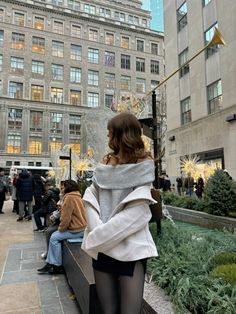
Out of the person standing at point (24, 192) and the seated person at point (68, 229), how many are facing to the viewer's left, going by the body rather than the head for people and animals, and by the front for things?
1

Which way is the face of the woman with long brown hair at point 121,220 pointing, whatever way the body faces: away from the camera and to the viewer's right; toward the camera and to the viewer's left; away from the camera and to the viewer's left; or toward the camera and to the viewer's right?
away from the camera and to the viewer's left

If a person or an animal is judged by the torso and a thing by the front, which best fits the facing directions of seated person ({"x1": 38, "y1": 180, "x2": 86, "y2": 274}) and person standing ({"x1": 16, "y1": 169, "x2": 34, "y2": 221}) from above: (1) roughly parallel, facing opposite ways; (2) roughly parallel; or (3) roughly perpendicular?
roughly perpendicular

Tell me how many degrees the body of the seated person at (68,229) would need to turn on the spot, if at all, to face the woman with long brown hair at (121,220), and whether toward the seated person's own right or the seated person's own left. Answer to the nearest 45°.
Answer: approximately 90° to the seated person's own left

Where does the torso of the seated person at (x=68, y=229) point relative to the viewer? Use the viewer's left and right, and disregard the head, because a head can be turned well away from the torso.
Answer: facing to the left of the viewer
